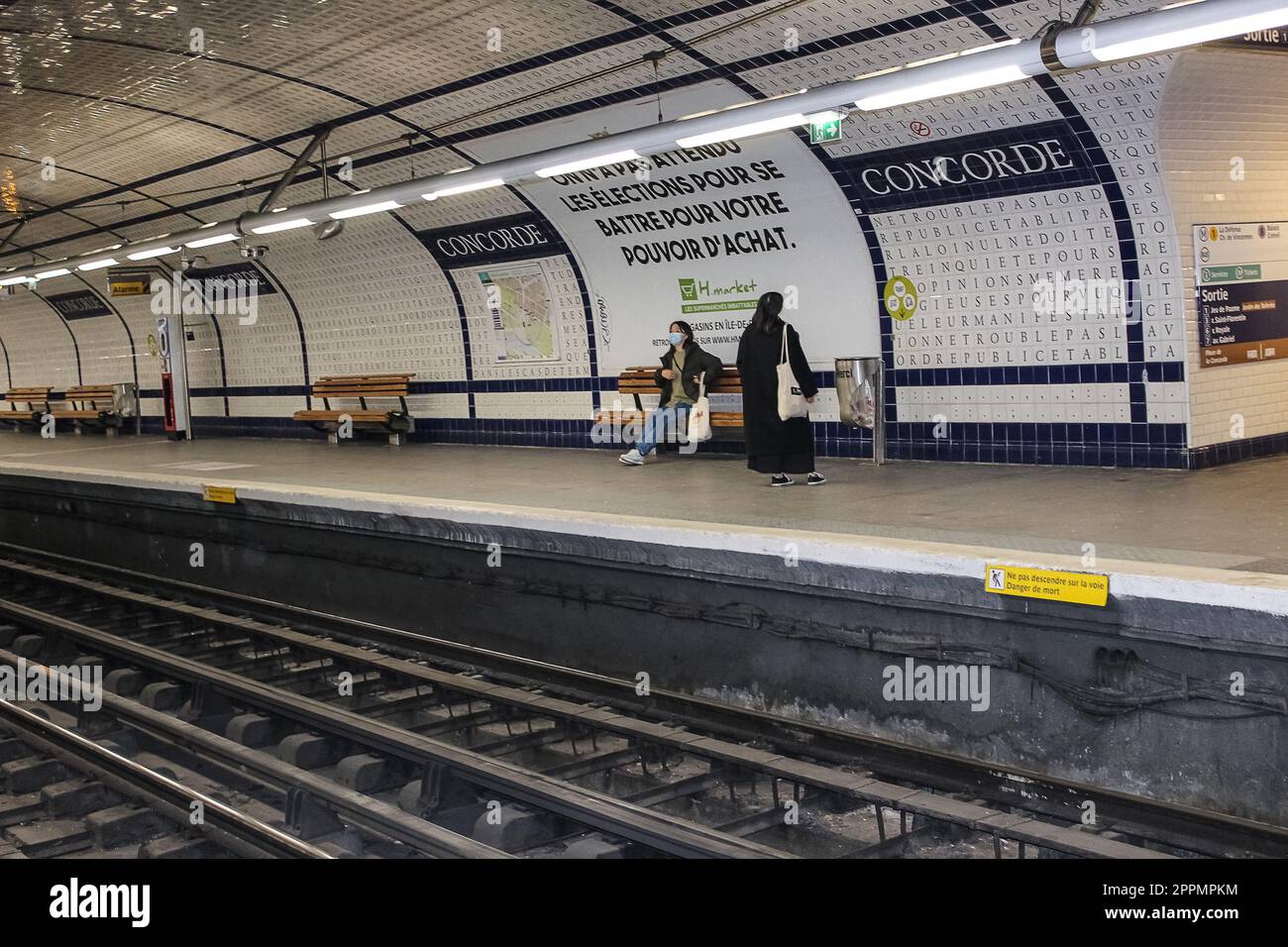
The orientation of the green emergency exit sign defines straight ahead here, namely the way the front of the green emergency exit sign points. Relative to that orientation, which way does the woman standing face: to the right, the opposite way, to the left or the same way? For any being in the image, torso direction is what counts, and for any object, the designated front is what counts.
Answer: the opposite way

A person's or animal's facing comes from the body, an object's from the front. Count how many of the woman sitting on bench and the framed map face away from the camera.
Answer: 0

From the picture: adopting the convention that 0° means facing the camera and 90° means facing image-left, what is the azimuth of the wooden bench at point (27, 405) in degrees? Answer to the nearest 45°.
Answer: approximately 45°

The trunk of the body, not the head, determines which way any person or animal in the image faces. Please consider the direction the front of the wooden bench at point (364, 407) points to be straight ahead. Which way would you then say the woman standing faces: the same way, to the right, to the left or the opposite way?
the opposite way

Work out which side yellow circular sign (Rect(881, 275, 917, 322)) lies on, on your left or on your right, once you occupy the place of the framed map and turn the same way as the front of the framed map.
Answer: on your left

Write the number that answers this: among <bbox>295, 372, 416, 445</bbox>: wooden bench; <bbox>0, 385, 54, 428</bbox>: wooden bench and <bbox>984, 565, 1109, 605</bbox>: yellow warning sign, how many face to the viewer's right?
0

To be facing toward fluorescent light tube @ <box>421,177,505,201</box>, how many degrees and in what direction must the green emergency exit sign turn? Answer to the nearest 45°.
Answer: approximately 90° to its right

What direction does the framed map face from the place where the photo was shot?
facing the viewer and to the left of the viewer

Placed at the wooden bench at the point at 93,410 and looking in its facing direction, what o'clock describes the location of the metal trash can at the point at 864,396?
The metal trash can is roughly at 10 o'clock from the wooden bench.

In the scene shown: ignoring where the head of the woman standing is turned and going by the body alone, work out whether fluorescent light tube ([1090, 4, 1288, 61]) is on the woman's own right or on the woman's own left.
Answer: on the woman's own right

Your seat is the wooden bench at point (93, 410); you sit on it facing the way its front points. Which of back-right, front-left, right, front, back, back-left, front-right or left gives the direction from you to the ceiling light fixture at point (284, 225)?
front-left
